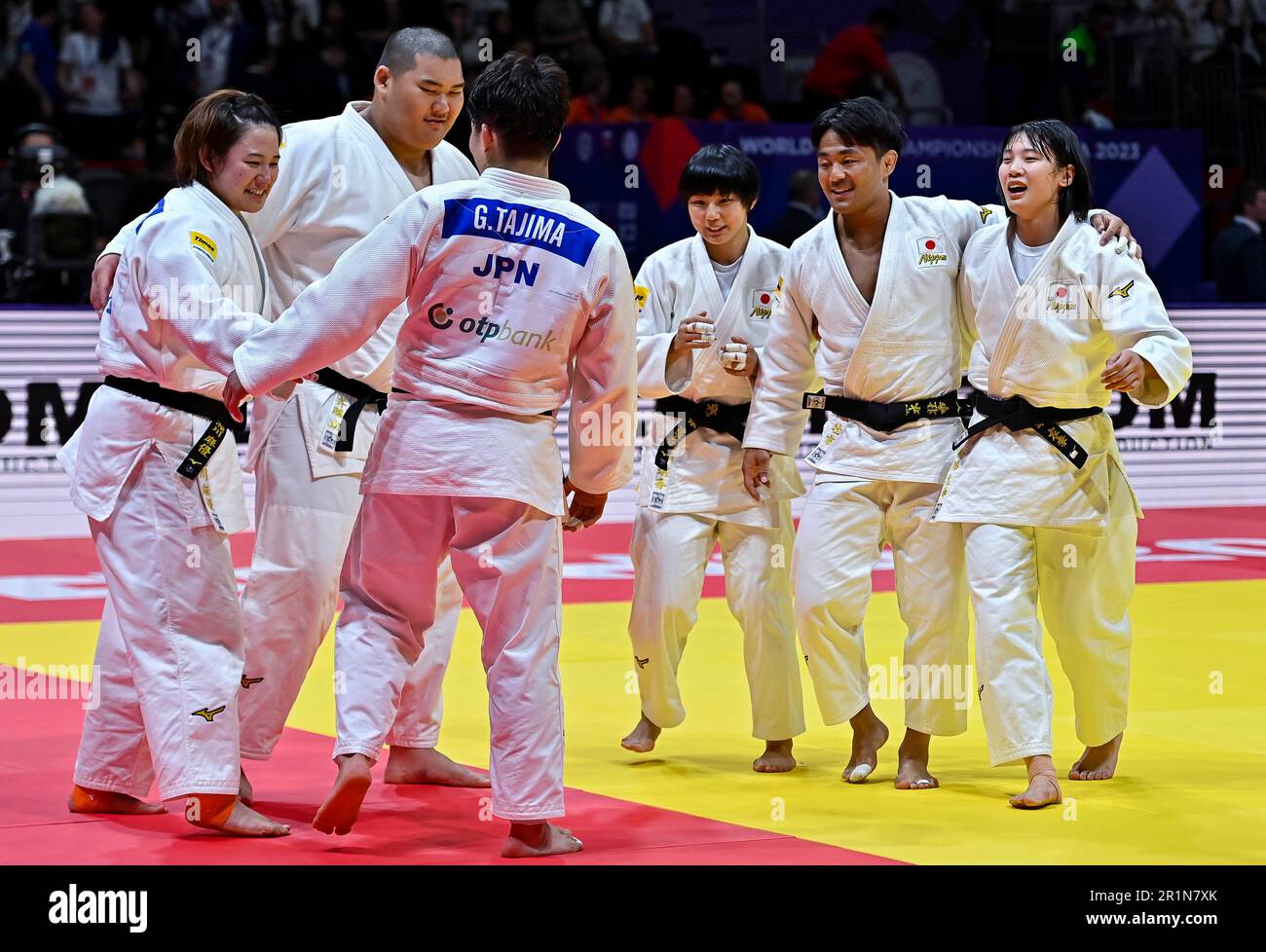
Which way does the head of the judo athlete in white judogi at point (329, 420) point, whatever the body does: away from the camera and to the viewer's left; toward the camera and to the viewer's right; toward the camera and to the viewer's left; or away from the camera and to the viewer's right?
toward the camera and to the viewer's right

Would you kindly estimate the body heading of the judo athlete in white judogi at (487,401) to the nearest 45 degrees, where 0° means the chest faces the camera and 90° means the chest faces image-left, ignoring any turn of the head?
approximately 180°

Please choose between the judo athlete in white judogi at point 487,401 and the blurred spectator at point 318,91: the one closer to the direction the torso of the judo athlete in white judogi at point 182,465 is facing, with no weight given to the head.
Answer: the judo athlete in white judogi

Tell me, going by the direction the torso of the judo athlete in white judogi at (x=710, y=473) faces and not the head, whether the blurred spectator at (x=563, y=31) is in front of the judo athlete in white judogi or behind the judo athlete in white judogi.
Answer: behind

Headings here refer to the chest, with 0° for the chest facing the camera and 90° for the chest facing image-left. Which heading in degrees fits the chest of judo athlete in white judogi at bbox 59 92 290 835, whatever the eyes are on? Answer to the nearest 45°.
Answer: approximately 270°

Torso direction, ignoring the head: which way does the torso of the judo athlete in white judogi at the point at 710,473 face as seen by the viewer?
toward the camera

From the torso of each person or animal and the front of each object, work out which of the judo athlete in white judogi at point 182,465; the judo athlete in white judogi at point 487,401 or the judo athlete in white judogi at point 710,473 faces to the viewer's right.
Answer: the judo athlete in white judogi at point 182,465

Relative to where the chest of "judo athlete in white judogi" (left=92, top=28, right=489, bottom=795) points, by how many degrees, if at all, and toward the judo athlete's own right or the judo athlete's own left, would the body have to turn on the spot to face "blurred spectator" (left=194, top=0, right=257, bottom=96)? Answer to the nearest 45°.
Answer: approximately 135° to the judo athlete's own left

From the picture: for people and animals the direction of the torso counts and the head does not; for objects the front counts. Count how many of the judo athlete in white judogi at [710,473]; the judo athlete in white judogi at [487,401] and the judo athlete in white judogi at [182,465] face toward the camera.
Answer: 1

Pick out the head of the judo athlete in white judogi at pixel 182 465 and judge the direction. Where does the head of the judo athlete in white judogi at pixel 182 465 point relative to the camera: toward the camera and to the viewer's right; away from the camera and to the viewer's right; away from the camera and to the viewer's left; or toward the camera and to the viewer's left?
toward the camera and to the viewer's right

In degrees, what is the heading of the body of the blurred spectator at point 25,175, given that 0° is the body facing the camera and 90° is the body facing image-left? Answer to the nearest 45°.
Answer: approximately 315°

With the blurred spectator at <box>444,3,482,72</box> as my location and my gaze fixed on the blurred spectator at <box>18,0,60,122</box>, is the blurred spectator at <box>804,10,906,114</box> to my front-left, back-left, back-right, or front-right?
back-left

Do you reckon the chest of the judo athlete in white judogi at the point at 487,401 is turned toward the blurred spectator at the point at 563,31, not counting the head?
yes

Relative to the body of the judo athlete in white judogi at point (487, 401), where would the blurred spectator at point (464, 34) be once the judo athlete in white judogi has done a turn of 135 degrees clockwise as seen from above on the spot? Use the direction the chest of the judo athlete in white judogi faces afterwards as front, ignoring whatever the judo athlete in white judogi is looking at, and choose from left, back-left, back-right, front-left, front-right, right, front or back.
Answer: back-left

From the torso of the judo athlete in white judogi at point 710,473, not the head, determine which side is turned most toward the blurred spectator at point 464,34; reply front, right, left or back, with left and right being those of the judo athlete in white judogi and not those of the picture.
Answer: back

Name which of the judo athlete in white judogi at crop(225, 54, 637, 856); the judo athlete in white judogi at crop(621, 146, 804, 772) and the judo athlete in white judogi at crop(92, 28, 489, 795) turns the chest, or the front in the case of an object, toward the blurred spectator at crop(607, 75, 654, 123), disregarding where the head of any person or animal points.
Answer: the judo athlete in white judogi at crop(225, 54, 637, 856)

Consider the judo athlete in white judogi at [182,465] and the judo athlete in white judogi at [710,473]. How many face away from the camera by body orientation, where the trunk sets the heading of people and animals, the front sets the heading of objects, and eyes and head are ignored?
0

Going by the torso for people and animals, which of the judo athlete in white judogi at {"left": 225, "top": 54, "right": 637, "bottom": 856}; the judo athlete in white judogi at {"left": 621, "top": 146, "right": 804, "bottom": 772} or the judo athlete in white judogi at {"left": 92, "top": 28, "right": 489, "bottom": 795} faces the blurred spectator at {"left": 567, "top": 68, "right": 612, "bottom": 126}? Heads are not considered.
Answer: the judo athlete in white judogi at {"left": 225, "top": 54, "right": 637, "bottom": 856}

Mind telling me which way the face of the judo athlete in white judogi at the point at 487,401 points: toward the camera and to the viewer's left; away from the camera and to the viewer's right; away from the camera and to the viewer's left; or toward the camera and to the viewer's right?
away from the camera and to the viewer's left
